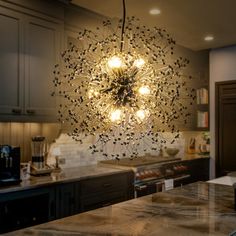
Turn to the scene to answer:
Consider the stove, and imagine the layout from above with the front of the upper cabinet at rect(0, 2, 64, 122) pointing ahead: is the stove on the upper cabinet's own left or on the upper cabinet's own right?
on the upper cabinet's own left

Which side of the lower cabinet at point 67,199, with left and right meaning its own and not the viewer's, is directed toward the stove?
left

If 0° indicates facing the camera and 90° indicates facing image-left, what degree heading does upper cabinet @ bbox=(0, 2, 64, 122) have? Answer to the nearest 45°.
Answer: approximately 315°

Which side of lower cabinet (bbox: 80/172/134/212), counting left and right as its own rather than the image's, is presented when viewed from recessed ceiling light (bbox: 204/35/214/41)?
left

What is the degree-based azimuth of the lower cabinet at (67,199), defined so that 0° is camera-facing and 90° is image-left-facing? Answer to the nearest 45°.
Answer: approximately 315°

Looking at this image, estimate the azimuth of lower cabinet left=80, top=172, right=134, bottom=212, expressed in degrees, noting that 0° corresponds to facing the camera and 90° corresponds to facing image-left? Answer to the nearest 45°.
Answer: approximately 315°

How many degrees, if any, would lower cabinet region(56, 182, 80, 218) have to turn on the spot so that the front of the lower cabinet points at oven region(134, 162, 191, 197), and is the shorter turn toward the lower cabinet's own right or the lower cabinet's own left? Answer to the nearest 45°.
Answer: approximately 90° to the lower cabinet's own left
